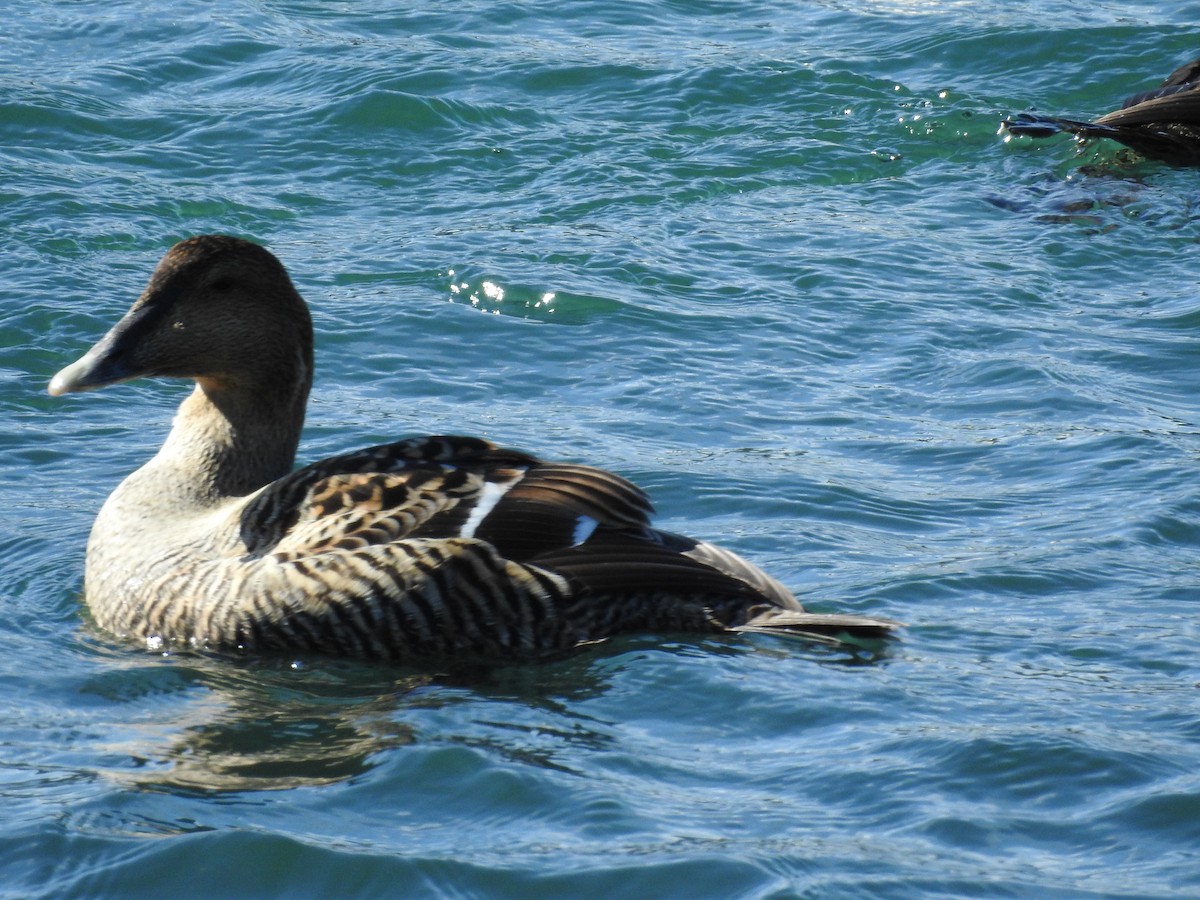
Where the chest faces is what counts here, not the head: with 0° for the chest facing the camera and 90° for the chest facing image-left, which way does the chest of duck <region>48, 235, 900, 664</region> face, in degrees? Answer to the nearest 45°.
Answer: approximately 90°

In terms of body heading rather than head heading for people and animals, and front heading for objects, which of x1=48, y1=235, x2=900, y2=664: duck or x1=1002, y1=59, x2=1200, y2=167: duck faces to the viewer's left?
x1=48, y1=235, x2=900, y2=664: duck

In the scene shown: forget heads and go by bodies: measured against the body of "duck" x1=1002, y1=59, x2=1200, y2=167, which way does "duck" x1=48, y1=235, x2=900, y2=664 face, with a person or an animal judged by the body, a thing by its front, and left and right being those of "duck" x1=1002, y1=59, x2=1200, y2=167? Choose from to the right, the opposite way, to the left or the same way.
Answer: the opposite way

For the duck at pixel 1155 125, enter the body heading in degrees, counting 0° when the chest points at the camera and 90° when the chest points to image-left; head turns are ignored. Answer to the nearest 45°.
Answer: approximately 270°

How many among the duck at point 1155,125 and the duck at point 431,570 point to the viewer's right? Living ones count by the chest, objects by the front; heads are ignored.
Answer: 1

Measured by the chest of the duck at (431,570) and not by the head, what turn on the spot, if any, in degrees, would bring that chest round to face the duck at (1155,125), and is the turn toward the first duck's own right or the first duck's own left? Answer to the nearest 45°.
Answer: approximately 135° to the first duck's own right

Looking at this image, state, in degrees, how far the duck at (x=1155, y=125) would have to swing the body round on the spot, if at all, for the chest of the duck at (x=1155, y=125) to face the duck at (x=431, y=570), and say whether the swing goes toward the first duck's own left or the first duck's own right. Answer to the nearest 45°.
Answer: approximately 90° to the first duck's own right
